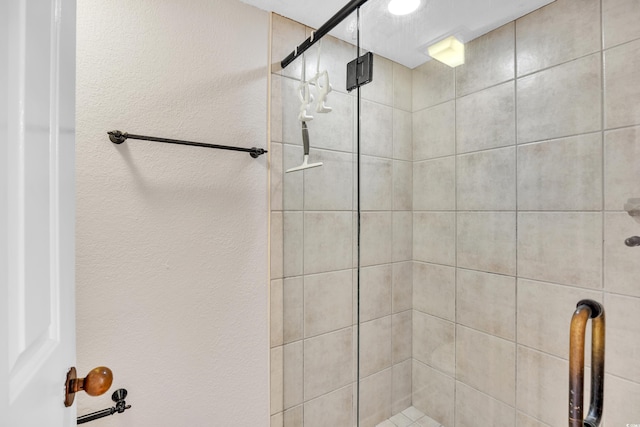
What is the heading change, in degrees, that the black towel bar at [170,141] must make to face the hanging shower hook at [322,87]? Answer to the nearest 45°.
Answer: approximately 45° to its left

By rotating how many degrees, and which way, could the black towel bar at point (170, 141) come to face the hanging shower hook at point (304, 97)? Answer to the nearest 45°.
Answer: approximately 45° to its left

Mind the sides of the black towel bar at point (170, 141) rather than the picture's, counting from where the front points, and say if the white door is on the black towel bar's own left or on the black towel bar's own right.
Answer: on the black towel bar's own right

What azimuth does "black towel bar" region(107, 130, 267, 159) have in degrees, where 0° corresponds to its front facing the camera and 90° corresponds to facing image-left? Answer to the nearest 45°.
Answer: approximately 315°

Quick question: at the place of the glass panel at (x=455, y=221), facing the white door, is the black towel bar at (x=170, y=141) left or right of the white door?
right
